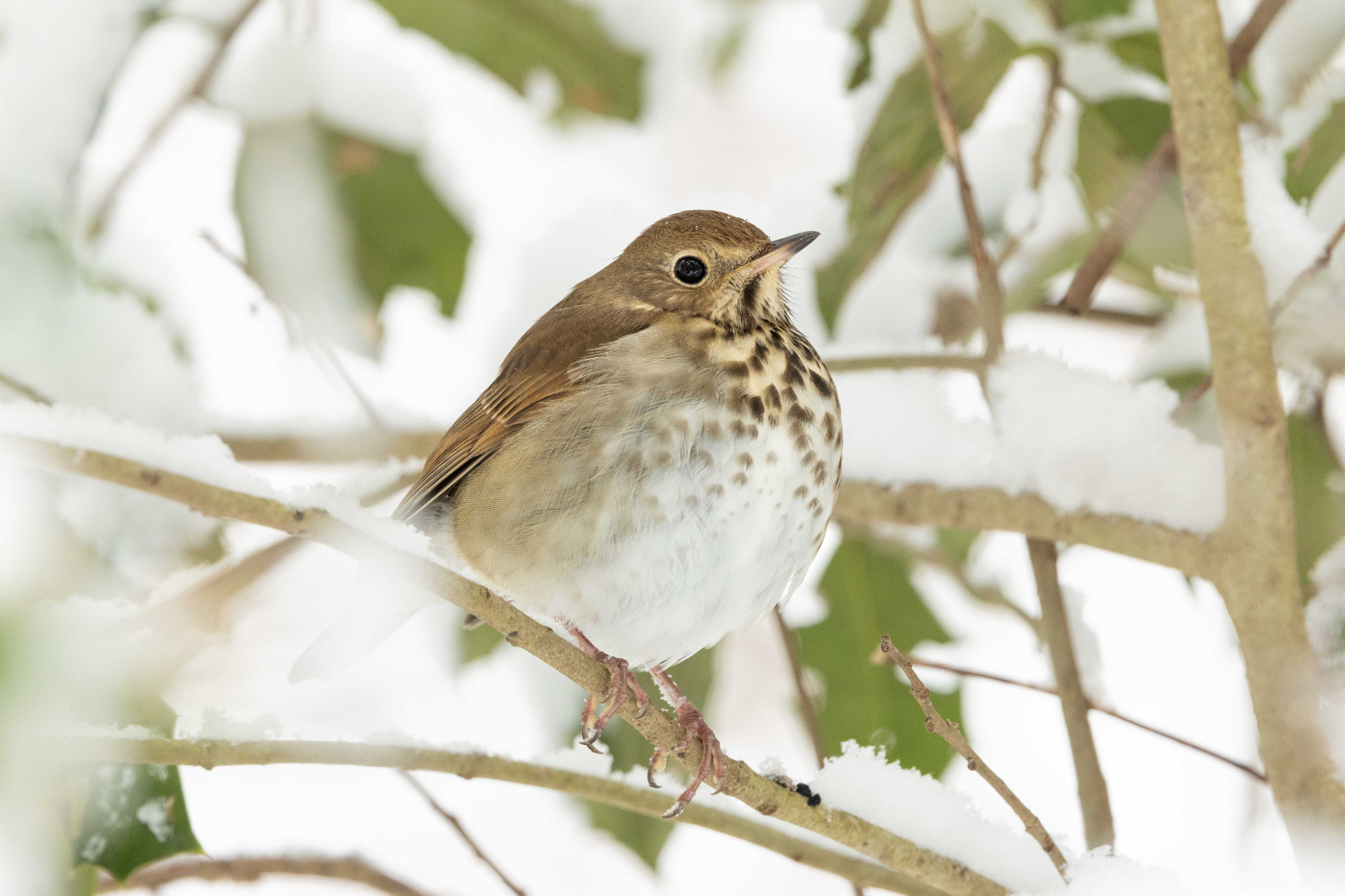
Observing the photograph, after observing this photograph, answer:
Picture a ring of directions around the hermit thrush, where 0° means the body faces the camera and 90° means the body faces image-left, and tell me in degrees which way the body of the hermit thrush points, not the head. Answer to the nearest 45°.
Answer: approximately 315°

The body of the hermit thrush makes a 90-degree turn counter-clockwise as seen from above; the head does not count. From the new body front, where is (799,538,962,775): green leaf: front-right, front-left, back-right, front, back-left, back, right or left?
front

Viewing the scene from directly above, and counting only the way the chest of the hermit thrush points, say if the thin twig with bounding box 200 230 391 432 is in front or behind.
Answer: behind

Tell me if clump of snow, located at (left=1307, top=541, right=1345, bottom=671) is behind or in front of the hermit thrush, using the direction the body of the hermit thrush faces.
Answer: in front

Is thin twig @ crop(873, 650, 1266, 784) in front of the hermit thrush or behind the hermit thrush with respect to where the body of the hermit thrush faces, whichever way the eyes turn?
in front

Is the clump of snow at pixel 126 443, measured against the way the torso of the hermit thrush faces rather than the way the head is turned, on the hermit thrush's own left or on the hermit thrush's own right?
on the hermit thrush's own right
